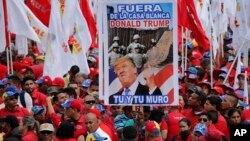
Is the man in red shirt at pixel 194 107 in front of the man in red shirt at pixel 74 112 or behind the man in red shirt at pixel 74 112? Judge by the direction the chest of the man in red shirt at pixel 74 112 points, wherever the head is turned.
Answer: behind

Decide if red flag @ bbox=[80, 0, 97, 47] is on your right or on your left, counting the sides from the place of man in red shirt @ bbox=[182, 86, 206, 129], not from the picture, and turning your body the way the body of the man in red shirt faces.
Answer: on your right
